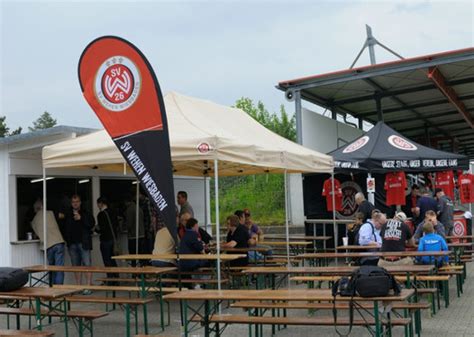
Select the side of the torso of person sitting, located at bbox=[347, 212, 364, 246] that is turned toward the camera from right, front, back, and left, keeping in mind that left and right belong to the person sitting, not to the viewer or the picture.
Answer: left

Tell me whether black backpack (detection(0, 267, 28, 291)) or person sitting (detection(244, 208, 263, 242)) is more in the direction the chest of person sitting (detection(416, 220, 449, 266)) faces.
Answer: the person sitting

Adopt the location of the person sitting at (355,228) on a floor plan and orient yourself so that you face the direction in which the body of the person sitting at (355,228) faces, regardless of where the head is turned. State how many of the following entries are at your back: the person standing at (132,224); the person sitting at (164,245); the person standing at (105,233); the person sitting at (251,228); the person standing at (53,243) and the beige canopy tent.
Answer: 0

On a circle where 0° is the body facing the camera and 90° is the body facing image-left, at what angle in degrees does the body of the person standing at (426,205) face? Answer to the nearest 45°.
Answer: approximately 180°

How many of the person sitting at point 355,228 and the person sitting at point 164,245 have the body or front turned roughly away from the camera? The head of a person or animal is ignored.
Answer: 1

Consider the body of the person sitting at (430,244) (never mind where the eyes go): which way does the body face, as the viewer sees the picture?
away from the camera

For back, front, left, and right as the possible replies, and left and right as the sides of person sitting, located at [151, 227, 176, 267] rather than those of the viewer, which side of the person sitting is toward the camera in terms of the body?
back

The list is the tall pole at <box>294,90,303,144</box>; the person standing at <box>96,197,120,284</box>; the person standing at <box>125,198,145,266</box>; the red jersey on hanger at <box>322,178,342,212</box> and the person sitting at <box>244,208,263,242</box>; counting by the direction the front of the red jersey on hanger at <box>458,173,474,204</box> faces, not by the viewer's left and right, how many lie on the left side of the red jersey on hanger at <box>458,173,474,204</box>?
0

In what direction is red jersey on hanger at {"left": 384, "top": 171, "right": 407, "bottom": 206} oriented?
toward the camera
